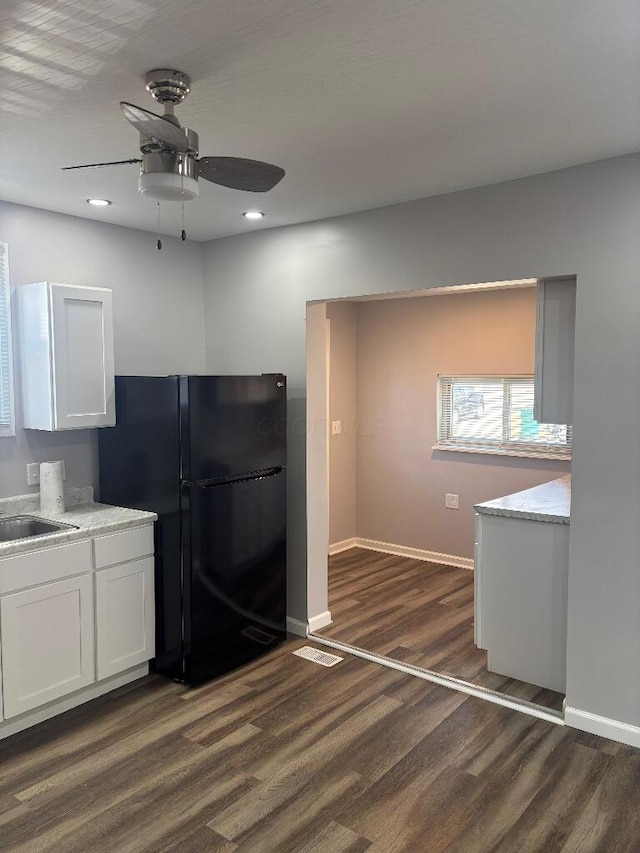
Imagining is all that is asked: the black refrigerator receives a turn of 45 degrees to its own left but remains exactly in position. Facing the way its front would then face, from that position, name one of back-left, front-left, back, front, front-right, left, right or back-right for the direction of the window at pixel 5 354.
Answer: back

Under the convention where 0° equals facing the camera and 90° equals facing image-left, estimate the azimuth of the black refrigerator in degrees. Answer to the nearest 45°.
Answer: approximately 315°

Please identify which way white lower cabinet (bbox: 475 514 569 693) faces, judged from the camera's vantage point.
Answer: facing away from the viewer and to the left of the viewer

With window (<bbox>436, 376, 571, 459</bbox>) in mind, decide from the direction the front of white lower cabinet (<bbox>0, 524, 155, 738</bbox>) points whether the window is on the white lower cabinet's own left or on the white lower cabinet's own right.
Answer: on the white lower cabinet's own left

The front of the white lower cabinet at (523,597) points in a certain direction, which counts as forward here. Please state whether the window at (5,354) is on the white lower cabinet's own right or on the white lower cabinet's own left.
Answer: on the white lower cabinet's own left

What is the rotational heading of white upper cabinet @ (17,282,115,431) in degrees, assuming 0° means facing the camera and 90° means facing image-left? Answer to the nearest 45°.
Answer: approximately 315°

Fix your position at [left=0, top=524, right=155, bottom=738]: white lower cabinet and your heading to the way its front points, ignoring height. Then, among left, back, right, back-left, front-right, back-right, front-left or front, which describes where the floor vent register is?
front-left
